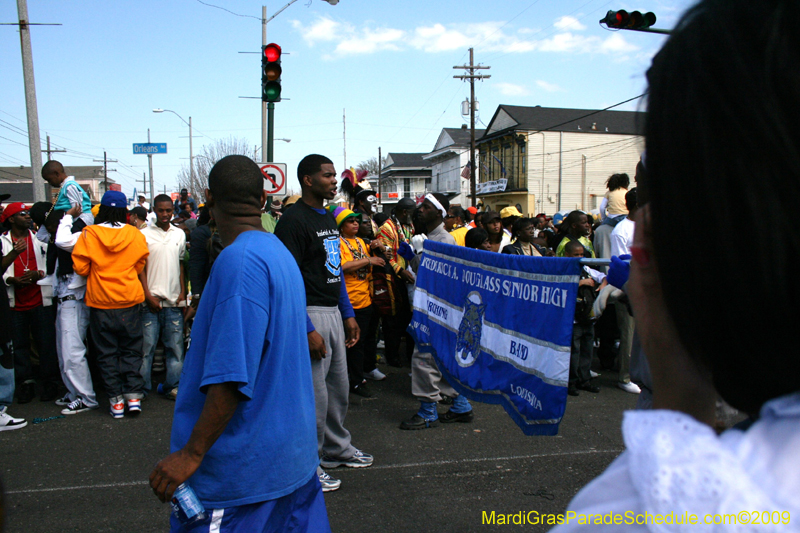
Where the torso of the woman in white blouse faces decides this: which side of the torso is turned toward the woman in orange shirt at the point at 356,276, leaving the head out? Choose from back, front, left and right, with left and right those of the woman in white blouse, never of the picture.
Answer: front

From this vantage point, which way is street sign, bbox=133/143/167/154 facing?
toward the camera

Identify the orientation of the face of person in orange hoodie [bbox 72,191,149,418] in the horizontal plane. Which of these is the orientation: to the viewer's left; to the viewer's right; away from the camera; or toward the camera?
away from the camera

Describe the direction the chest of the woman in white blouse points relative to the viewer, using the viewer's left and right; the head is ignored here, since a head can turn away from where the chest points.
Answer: facing away from the viewer and to the left of the viewer

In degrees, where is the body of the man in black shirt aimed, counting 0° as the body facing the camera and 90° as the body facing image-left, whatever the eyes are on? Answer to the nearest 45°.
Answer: approximately 315°

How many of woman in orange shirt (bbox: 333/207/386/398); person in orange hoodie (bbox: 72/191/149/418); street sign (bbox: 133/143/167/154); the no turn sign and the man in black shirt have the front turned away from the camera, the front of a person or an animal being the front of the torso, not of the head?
1

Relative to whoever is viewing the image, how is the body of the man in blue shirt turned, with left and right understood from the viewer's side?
facing away from the viewer and to the left of the viewer

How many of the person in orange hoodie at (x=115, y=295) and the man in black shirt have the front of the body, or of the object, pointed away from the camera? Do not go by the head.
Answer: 1

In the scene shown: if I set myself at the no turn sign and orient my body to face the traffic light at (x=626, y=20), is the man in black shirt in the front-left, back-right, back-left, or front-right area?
front-right

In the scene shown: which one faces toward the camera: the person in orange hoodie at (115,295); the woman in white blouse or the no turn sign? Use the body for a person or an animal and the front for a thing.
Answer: the no turn sign

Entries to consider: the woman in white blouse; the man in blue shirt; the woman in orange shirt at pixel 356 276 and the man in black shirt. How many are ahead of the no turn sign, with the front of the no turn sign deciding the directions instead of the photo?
4

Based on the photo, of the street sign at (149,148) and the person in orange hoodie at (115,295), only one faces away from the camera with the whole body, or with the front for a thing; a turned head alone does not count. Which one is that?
the person in orange hoodie

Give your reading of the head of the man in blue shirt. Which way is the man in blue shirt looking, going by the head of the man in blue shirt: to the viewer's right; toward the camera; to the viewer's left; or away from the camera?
away from the camera

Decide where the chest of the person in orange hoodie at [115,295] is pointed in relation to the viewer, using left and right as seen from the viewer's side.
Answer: facing away from the viewer

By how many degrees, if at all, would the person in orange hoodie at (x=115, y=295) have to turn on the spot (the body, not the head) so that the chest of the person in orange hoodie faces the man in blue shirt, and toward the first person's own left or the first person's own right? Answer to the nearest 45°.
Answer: approximately 180°

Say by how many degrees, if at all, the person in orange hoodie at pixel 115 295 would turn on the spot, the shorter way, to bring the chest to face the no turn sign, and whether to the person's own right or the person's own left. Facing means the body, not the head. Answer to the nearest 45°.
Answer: approximately 45° to the person's own right

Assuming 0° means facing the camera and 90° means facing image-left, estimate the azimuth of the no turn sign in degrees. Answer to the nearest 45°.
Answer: approximately 0°

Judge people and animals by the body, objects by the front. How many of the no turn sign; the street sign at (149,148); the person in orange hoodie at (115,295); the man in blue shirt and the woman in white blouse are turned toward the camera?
2

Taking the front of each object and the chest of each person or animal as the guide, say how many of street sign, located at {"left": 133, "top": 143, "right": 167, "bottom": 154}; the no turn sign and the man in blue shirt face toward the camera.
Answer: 2
